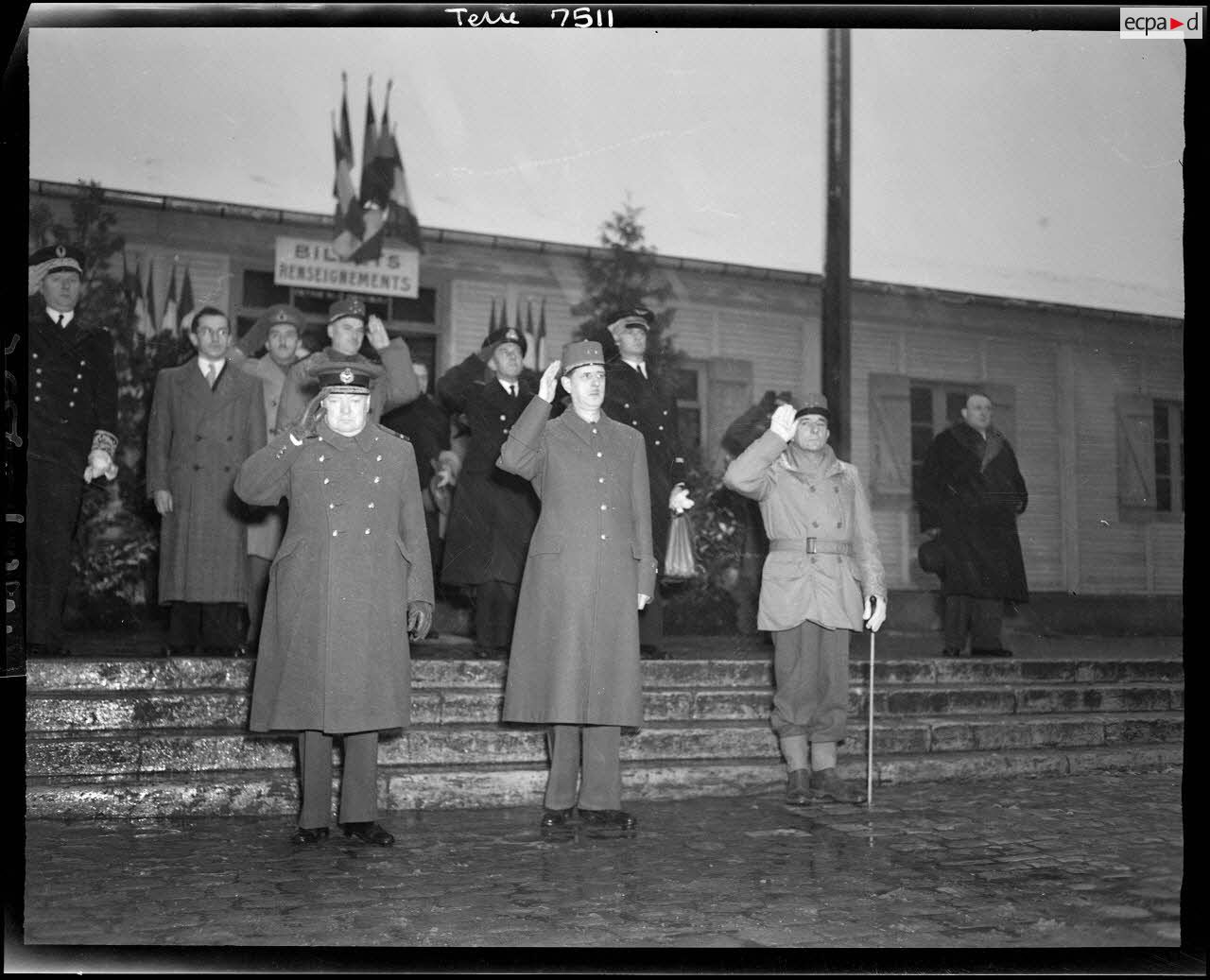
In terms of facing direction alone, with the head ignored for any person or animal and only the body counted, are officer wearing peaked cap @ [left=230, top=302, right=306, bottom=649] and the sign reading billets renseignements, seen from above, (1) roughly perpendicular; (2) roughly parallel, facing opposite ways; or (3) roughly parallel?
roughly parallel

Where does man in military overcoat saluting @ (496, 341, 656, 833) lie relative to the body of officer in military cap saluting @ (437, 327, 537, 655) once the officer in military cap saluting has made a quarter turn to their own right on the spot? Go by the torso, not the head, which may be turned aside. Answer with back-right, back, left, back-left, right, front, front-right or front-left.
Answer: front-left

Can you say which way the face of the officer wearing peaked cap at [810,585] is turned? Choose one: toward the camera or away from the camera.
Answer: toward the camera

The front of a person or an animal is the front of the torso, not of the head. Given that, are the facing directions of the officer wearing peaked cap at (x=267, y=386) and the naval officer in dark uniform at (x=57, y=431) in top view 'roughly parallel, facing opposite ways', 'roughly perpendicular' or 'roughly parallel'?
roughly parallel

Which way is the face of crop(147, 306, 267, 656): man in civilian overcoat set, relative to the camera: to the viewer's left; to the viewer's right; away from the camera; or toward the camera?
toward the camera

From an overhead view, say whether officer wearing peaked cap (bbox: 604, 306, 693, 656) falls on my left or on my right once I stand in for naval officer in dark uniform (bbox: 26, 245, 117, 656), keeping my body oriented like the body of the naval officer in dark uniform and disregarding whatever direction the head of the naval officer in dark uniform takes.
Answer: on my left

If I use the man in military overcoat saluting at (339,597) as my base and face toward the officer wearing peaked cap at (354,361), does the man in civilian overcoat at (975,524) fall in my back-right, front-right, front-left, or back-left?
front-right

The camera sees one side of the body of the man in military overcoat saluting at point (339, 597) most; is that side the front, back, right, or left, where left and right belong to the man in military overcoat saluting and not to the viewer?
front

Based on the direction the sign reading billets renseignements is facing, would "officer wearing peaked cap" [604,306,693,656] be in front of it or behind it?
in front

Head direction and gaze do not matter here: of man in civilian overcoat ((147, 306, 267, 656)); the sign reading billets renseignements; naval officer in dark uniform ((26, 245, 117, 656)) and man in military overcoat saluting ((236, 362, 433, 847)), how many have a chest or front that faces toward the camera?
4

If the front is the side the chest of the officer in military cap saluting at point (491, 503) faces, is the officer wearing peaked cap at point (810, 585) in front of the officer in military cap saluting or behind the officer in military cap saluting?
in front

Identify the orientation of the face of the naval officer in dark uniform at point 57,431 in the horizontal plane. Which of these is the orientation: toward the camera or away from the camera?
toward the camera

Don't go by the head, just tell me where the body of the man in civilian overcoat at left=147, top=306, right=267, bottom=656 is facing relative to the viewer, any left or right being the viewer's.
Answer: facing the viewer
